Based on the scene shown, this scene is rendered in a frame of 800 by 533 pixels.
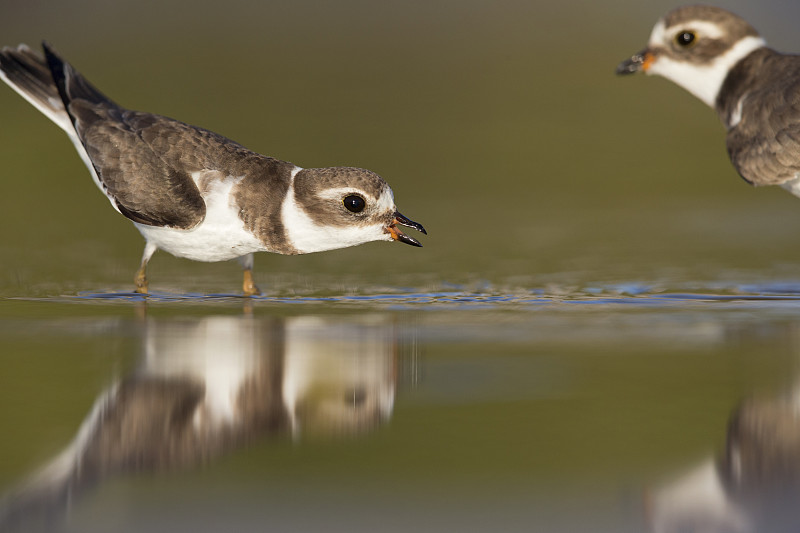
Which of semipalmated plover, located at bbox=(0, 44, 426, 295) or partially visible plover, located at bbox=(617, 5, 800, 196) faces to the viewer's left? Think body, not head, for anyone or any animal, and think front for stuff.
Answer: the partially visible plover

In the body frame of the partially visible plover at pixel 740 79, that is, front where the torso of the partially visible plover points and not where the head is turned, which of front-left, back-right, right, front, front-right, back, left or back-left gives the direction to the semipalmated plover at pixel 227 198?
front-left

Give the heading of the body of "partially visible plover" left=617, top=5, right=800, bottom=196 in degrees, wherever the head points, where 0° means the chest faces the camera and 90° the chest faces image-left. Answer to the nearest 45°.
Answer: approximately 90°

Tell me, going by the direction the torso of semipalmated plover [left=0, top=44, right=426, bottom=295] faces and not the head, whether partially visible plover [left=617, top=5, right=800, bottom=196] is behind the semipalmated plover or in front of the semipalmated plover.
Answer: in front

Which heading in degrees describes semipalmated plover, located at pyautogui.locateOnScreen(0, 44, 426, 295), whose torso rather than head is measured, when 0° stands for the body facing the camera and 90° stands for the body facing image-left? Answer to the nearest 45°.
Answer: approximately 270°

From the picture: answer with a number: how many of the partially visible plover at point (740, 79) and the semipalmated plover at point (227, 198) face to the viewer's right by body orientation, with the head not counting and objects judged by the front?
1
